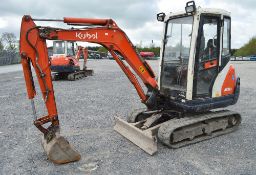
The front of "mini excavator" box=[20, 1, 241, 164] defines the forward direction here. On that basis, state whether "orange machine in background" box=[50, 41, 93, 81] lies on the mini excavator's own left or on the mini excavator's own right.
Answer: on the mini excavator's own right

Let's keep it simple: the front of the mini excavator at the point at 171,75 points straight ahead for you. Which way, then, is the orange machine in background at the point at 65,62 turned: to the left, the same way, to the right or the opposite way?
the opposite way

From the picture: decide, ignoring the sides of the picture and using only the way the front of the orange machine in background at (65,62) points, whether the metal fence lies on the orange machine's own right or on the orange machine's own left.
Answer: on the orange machine's own left

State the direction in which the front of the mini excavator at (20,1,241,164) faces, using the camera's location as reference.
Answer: facing the viewer and to the left of the viewer

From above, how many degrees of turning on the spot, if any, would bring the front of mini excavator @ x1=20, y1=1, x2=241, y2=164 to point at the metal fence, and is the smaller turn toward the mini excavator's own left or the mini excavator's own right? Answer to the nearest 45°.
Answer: approximately 90° to the mini excavator's own right

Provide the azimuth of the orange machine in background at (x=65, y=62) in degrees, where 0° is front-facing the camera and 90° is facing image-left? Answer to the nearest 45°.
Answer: approximately 225°
